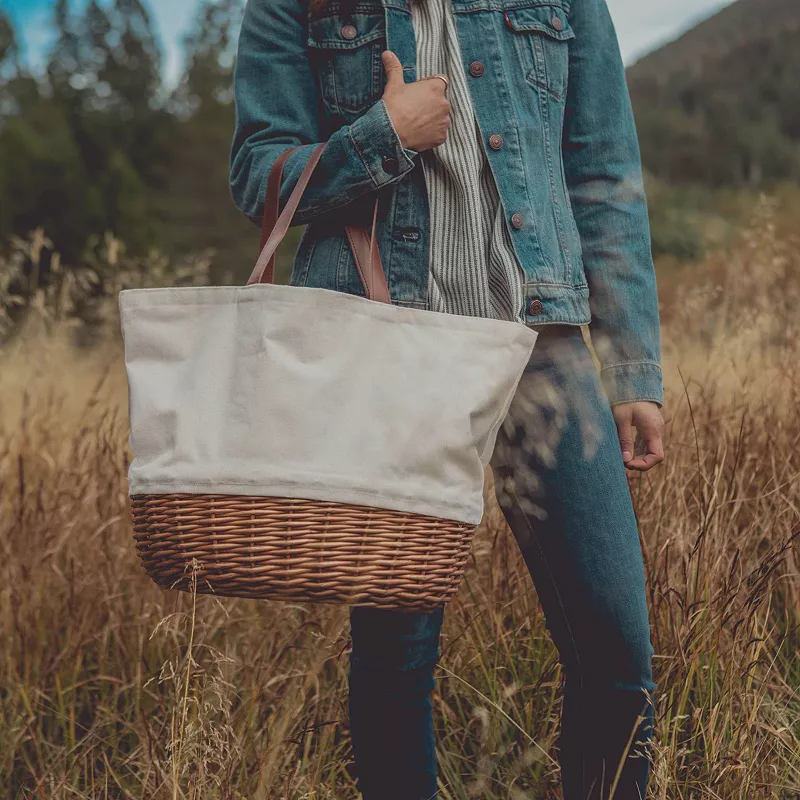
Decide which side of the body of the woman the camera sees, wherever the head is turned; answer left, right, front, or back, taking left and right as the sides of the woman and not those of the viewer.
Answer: front
